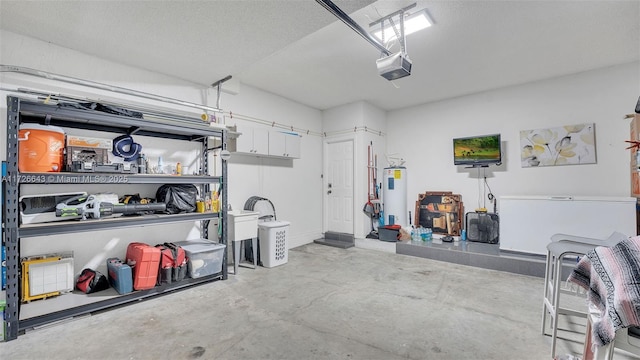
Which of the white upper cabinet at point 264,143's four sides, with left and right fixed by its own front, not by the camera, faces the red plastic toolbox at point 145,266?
right

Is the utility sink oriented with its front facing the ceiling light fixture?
yes

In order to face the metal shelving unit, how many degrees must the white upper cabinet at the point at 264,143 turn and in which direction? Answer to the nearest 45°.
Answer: approximately 90° to its right

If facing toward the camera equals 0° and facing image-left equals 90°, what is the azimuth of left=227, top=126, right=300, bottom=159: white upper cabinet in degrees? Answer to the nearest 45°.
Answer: approximately 315°

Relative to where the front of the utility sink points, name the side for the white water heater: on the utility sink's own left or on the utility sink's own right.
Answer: on the utility sink's own left
